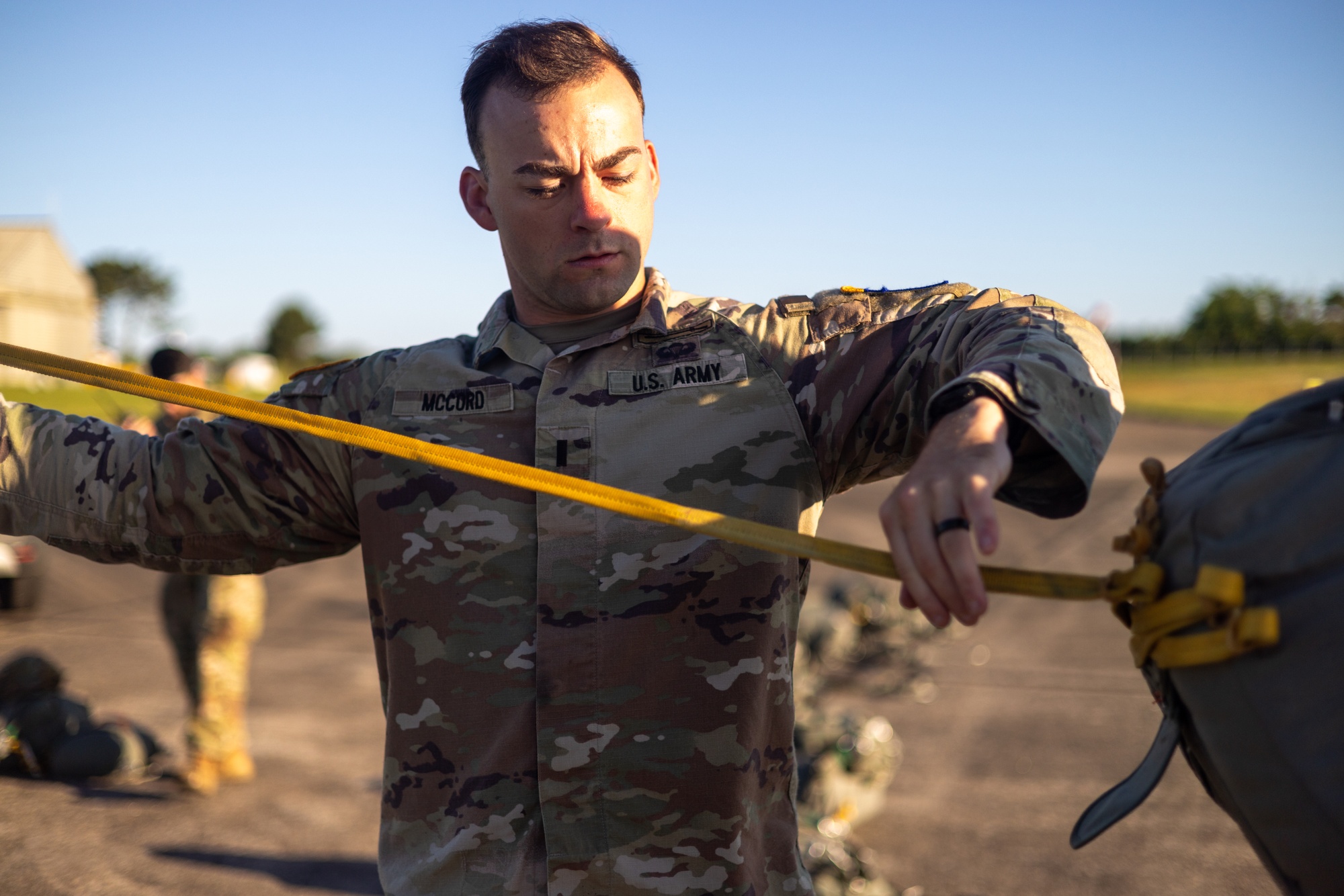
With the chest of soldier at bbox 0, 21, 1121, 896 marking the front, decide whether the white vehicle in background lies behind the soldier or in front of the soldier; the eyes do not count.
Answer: behind

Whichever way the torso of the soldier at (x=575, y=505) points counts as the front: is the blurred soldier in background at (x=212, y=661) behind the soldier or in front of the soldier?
behind

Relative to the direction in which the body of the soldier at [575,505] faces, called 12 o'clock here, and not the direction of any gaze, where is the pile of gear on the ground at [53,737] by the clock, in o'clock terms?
The pile of gear on the ground is roughly at 5 o'clock from the soldier.

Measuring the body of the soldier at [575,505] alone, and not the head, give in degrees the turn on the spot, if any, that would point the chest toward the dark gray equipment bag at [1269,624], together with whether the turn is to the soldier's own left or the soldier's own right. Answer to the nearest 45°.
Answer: approximately 45° to the soldier's own left

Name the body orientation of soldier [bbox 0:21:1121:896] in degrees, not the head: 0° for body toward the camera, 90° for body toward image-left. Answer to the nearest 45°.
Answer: approximately 0°
